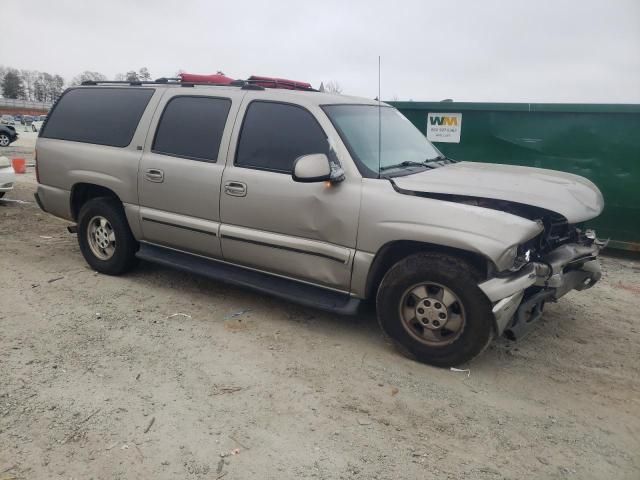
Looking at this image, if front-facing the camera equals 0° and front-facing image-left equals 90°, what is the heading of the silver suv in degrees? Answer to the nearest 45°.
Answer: approximately 315°

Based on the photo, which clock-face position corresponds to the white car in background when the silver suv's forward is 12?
The white car in background is roughly at 6 o'clock from the silver suv.

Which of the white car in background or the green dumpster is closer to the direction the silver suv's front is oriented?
the green dumpster

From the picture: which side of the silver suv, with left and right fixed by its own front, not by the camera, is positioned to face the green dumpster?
left
